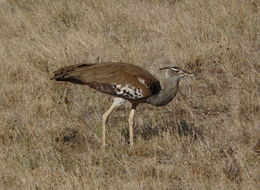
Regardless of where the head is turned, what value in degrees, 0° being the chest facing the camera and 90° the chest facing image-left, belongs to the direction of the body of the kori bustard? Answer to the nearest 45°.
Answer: approximately 270°
